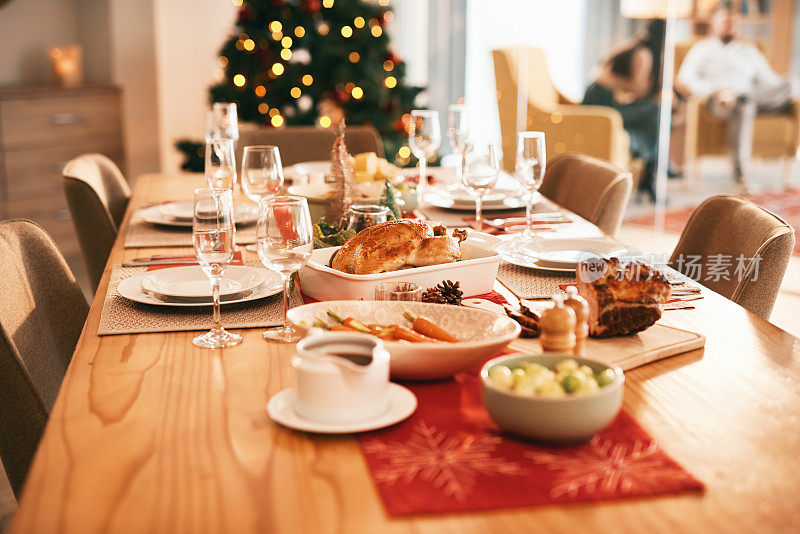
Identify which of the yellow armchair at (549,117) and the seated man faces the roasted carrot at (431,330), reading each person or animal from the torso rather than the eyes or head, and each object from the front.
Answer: the seated man

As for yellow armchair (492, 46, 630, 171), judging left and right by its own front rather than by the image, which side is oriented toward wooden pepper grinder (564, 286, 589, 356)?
right

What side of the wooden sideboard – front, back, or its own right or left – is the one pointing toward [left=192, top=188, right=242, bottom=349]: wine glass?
front

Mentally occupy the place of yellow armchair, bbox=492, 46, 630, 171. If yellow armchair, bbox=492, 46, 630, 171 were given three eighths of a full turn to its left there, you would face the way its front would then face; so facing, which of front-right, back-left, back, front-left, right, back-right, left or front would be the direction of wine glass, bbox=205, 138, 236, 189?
back-left

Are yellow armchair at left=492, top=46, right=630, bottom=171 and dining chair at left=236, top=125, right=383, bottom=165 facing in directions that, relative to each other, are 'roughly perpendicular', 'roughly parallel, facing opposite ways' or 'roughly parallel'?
roughly perpendicular

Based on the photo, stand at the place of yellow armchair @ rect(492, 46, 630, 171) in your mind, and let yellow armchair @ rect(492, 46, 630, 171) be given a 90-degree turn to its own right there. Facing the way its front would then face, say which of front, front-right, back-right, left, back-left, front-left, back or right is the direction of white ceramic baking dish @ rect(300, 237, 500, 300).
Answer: front

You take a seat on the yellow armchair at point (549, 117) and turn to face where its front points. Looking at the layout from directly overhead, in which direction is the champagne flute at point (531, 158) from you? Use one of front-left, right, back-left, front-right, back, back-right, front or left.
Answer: right

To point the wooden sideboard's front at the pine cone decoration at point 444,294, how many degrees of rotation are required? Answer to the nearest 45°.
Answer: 0° — it already faces it

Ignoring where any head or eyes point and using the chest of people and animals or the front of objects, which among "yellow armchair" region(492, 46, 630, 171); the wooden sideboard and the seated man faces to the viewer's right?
the yellow armchair

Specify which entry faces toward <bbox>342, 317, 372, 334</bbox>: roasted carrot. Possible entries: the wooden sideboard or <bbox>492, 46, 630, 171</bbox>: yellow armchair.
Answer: the wooden sideboard

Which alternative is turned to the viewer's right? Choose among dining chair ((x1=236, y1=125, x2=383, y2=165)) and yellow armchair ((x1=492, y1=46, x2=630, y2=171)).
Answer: the yellow armchair

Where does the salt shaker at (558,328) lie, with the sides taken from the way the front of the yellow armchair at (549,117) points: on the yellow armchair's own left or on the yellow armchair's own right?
on the yellow armchair's own right

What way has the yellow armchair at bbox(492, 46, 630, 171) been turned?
to the viewer's right

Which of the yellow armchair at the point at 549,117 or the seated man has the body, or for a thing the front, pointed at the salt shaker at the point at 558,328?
the seated man

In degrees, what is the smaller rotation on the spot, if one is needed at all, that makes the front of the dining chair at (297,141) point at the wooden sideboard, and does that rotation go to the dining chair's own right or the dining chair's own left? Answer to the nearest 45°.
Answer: approximately 135° to the dining chair's own right
